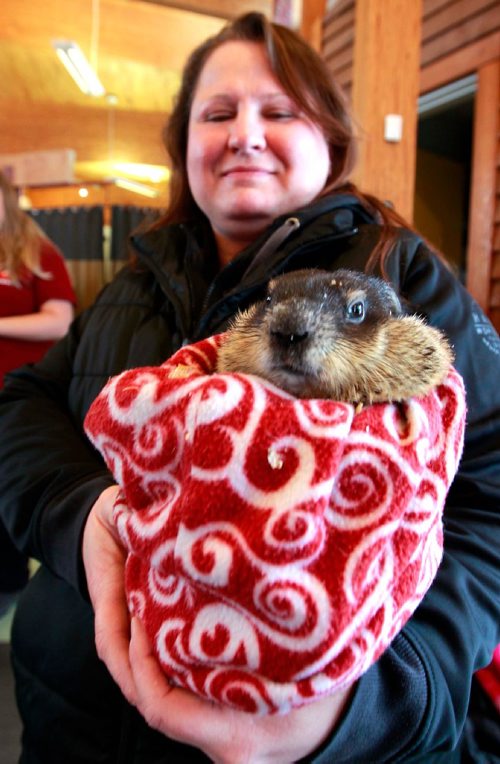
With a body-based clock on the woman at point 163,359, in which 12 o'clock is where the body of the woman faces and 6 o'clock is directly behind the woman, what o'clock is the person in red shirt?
The person in red shirt is roughly at 5 o'clock from the woman.

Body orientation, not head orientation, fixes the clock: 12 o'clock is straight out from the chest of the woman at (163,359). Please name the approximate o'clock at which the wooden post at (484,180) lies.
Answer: The wooden post is roughly at 7 o'clock from the woman.

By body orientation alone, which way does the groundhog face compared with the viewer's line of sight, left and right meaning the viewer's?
facing the viewer and to the left of the viewer

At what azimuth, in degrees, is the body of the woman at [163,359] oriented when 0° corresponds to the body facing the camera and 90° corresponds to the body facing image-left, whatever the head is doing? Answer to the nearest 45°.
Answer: approximately 0°

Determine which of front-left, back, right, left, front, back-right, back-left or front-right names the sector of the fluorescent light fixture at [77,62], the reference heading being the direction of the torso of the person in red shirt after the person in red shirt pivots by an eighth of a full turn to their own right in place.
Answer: right

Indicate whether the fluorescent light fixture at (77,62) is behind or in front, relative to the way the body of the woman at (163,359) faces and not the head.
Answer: behind

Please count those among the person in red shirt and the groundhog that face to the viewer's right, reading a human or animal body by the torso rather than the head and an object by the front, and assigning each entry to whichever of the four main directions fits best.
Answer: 0

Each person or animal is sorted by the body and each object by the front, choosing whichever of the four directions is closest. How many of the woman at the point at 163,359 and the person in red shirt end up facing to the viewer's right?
0
